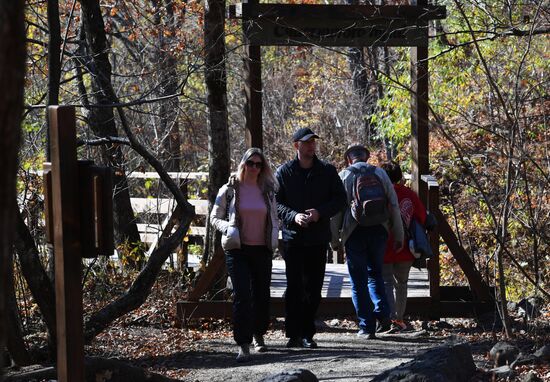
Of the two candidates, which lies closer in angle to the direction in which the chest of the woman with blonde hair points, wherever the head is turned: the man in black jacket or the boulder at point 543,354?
the boulder

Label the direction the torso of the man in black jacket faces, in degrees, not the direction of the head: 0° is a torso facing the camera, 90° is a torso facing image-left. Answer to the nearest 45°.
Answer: approximately 0°

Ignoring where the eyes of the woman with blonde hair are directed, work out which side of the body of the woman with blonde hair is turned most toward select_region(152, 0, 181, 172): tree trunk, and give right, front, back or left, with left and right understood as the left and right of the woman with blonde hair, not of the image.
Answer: back

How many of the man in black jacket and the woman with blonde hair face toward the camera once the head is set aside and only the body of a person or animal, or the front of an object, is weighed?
2

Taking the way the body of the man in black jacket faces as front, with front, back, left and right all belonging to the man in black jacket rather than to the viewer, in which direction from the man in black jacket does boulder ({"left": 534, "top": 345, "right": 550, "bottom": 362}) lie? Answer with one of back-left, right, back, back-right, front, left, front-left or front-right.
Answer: front-left

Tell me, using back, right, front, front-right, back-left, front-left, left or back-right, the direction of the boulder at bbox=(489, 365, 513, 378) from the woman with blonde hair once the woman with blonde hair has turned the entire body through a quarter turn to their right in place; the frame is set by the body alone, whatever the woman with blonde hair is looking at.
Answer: back-left

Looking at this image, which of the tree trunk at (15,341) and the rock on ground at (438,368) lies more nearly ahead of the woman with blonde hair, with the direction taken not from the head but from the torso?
the rock on ground

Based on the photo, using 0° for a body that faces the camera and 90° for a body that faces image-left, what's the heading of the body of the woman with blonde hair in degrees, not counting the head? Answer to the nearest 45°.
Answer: approximately 0°

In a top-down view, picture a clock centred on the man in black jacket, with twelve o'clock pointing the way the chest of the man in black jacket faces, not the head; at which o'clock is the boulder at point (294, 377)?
The boulder is roughly at 12 o'clock from the man in black jacket.

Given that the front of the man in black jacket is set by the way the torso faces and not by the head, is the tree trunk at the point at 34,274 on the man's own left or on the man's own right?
on the man's own right
